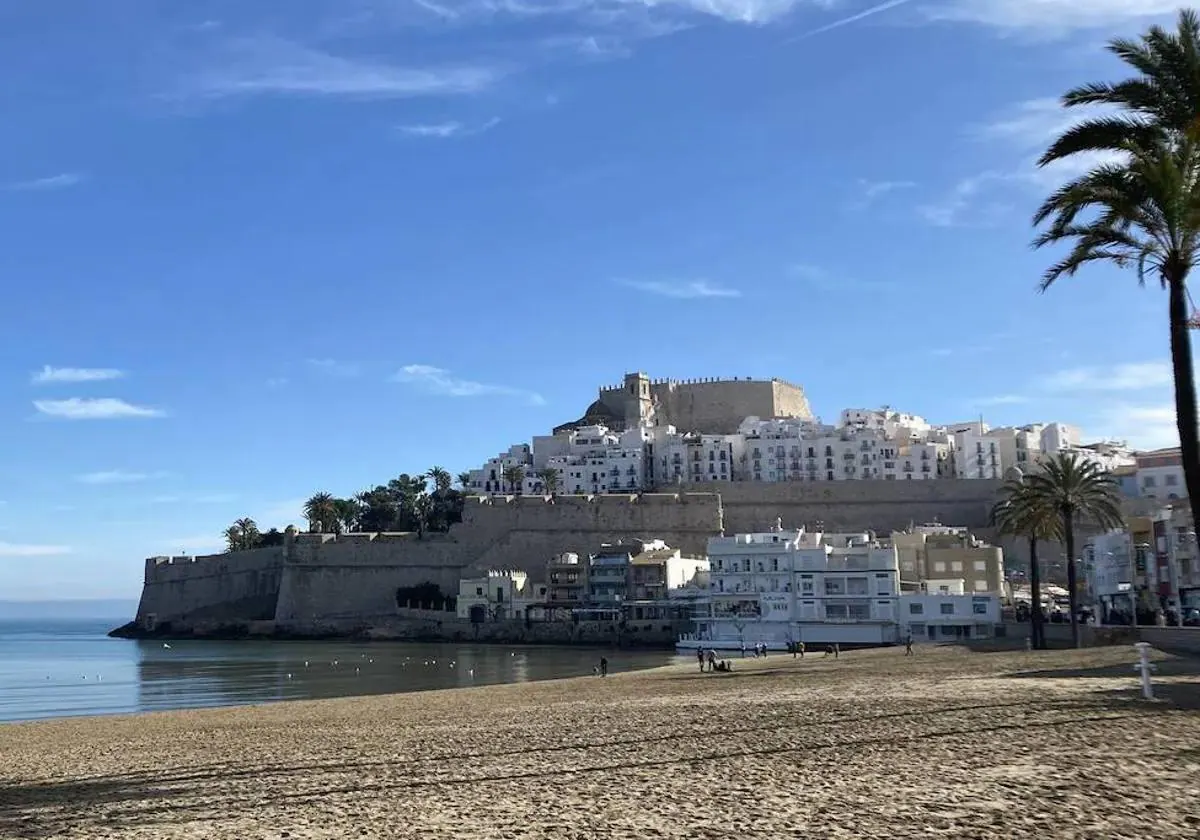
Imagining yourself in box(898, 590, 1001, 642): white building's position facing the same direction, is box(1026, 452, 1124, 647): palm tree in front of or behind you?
in front

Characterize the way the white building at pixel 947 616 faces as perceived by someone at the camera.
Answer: facing the viewer
